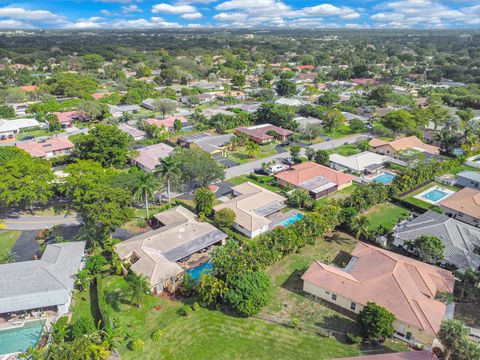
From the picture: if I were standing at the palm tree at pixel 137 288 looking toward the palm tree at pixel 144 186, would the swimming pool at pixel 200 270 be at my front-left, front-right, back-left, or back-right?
front-right

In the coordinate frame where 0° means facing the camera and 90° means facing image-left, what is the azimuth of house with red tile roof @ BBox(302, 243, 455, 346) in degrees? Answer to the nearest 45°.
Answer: approximately 315°

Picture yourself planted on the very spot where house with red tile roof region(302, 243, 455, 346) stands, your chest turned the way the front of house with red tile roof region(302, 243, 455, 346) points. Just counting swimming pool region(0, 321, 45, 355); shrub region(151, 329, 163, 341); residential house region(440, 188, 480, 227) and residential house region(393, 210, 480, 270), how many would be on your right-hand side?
2

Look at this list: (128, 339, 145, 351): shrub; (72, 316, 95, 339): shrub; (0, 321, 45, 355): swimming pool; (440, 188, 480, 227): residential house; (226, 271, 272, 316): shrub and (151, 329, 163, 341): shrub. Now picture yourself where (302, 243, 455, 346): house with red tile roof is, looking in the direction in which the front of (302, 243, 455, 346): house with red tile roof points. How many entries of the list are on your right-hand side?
5

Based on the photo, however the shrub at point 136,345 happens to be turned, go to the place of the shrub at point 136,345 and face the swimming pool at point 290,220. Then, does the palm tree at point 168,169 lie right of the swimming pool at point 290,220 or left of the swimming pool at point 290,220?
left

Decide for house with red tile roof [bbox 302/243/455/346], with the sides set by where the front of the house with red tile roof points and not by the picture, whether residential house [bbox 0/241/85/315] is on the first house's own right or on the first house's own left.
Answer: on the first house's own right

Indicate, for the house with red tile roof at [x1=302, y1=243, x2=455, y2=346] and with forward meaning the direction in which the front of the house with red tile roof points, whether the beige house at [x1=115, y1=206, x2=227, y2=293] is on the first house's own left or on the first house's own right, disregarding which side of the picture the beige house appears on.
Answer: on the first house's own right

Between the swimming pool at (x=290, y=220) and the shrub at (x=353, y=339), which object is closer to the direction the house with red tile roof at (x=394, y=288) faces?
the shrub

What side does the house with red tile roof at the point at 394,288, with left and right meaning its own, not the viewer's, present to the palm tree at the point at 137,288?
right

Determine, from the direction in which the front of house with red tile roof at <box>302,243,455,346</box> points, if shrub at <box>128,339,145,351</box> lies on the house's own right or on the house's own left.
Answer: on the house's own right

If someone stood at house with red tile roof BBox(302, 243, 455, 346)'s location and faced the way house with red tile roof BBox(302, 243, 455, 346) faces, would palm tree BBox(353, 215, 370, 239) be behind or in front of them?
behind

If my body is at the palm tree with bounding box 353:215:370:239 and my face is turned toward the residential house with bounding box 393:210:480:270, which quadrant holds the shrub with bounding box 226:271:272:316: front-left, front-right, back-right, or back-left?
back-right

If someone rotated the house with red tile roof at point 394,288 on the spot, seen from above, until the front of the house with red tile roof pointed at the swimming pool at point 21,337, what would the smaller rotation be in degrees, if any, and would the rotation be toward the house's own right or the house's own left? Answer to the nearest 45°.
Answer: approximately 90° to the house's own right

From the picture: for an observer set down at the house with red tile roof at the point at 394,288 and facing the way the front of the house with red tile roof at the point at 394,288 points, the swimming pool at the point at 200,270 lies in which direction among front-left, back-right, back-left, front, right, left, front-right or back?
back-right

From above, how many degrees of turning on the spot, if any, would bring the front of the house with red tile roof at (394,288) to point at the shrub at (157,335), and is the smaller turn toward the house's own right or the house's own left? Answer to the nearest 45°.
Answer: approximately 90° to the house's own right

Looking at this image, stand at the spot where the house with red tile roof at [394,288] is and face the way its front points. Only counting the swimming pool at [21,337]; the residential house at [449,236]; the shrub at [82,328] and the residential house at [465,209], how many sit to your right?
2

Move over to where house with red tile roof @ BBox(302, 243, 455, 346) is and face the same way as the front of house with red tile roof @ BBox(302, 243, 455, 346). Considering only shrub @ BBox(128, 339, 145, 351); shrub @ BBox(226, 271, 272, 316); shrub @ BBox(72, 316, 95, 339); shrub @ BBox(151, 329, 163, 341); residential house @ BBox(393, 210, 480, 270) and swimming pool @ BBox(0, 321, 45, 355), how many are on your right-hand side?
5

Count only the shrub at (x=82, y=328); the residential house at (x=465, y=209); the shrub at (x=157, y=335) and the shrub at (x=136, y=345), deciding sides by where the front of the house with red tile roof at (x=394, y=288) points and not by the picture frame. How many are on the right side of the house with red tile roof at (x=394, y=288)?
3

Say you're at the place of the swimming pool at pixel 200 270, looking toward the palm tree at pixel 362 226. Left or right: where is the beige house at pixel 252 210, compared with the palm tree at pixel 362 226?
left

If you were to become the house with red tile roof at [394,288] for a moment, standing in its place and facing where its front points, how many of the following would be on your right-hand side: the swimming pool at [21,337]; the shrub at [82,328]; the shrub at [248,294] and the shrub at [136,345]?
4
